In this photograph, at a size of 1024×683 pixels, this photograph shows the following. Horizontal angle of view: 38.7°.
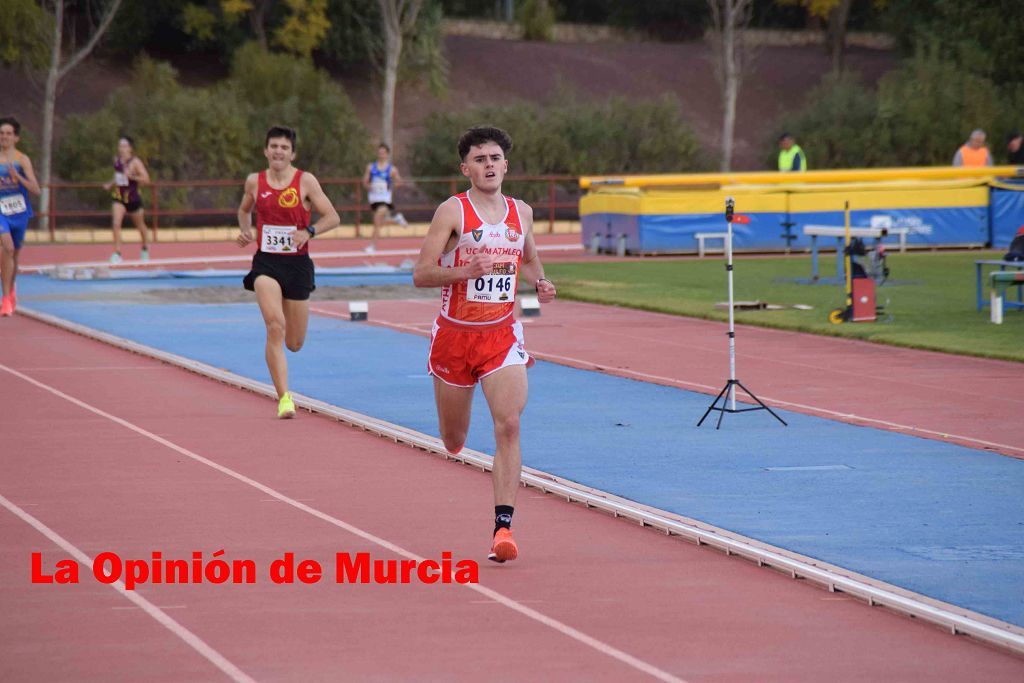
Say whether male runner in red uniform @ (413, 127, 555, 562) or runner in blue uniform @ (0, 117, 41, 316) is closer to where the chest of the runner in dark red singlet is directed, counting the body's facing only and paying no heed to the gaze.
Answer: the male runner in red uniform

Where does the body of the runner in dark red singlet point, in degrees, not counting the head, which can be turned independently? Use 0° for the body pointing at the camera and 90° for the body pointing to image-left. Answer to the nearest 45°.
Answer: approximately 0°

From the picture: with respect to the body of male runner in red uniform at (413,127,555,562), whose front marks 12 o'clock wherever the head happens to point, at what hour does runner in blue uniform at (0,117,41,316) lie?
The runner in blue uniform is roughly at 5 o'clock from the male runner in red uniform.

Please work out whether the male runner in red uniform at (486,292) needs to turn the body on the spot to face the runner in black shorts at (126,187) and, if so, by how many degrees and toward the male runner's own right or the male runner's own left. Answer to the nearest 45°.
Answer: approximately 180°

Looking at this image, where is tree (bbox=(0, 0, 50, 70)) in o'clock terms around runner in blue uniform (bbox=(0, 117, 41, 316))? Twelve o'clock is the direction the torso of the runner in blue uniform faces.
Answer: The tree is roughly at 6 o'clock from the runner in blue uniform.

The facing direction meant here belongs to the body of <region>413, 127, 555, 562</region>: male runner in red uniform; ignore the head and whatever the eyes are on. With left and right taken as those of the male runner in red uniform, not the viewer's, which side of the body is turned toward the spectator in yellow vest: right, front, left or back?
back

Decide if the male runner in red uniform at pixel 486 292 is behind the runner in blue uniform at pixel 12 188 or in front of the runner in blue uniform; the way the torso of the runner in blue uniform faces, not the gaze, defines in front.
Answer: in front
